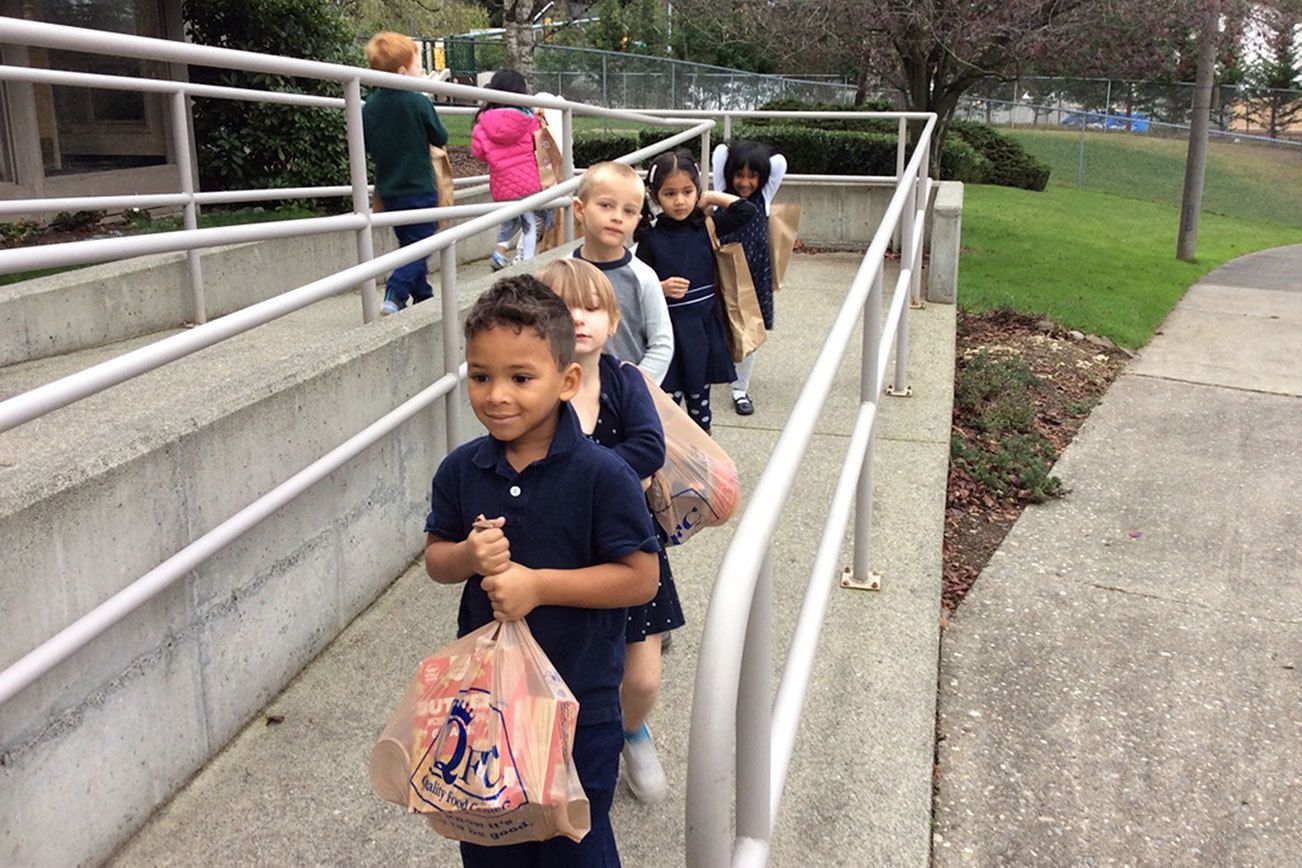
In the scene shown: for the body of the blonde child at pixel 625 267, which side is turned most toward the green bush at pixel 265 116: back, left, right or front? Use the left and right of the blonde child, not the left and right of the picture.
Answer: back

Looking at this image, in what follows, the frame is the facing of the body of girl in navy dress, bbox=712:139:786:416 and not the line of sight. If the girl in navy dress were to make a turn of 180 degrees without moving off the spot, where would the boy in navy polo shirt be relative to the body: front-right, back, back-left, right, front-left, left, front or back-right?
back

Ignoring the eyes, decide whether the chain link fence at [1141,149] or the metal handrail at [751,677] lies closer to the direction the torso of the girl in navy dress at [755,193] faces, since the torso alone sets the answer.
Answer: the metal handrail

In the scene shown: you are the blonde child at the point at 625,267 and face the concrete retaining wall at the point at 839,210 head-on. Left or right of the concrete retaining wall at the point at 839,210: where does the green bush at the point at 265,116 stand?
left

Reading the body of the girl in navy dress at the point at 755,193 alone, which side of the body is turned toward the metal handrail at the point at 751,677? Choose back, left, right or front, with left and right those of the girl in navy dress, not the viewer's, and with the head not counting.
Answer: front

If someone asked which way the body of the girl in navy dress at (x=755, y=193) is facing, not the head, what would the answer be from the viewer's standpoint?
toward the camera

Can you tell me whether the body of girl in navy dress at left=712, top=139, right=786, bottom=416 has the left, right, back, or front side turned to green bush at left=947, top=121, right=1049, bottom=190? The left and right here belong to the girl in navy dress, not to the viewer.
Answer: back

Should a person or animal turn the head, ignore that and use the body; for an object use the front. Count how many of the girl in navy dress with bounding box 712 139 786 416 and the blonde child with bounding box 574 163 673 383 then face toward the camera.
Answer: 2

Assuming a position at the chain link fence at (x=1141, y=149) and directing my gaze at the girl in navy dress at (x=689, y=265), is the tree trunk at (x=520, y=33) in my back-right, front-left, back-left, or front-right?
front-right

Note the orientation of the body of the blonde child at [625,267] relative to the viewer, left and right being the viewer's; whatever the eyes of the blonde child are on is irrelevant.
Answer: facing the viewer

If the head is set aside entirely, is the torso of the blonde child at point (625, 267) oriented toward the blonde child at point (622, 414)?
yes

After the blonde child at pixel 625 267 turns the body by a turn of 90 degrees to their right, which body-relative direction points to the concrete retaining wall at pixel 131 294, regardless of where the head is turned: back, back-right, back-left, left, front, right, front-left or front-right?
front-right

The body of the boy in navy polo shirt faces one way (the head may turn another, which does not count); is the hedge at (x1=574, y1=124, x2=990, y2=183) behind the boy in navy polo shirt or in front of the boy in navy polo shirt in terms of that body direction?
behind

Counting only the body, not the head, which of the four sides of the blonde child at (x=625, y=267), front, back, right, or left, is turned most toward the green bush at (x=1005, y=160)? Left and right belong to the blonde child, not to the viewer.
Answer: back

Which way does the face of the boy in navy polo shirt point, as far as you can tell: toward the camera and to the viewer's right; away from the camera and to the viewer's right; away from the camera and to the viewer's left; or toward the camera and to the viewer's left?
toward the camera and to the viewer's left
